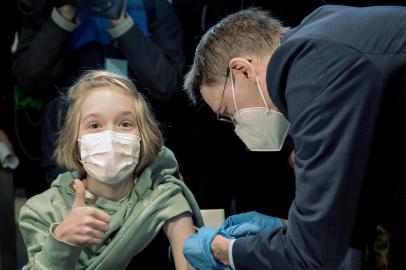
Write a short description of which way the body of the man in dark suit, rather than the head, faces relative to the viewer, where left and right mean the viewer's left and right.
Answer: facing to the left of the viewer

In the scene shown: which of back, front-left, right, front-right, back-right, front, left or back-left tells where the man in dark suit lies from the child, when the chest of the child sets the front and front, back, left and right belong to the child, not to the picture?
front-left

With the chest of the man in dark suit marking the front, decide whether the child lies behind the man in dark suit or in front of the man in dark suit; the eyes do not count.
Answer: in front

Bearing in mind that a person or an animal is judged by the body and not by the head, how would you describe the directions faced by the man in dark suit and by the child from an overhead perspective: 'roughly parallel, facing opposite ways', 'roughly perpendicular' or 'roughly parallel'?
roughly perpendicular

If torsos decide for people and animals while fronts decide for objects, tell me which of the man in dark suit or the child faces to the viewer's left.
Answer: the man in dark suit

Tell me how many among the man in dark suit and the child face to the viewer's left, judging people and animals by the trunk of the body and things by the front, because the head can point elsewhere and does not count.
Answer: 1

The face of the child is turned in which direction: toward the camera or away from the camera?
toward the camera

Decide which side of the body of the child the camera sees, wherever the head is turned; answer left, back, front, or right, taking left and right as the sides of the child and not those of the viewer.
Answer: front
